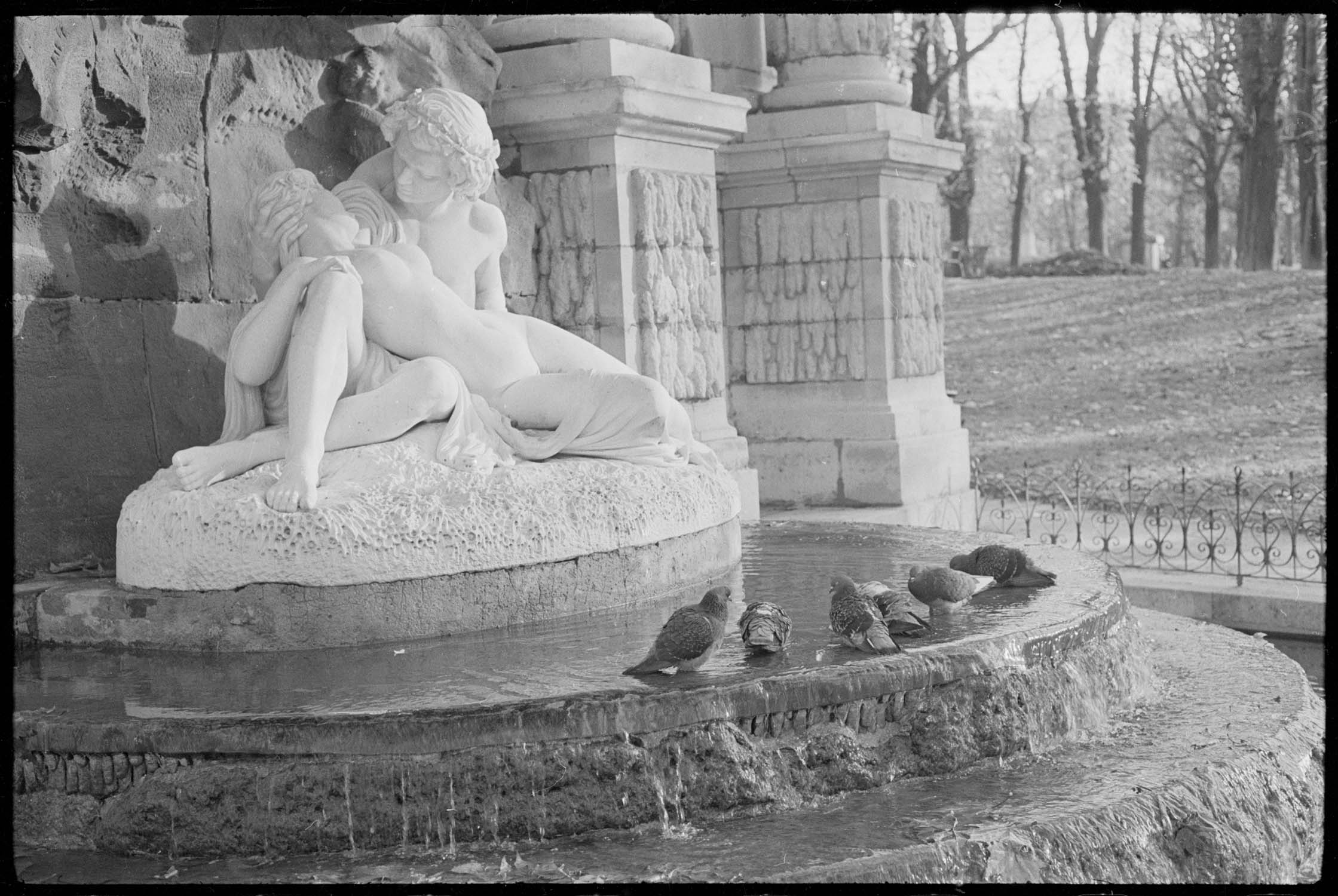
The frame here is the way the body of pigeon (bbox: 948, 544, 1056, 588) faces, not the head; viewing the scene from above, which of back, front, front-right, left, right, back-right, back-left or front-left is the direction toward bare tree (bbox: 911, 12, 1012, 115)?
right

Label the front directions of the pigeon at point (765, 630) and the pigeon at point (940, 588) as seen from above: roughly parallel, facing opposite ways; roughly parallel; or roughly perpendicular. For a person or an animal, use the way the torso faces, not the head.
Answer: roughly perpendicular

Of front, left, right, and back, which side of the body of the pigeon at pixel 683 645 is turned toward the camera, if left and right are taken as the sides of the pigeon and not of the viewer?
right

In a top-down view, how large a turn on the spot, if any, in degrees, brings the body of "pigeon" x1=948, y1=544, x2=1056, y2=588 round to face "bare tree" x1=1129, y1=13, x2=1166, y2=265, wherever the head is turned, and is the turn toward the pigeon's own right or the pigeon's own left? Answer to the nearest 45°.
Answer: approximately 90° to the pigeon's own right

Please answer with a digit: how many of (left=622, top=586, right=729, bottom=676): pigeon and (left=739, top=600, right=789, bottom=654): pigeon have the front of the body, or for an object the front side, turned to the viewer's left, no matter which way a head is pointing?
0

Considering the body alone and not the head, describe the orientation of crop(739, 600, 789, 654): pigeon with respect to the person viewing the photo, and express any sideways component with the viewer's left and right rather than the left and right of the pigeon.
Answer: facing away from the viewer

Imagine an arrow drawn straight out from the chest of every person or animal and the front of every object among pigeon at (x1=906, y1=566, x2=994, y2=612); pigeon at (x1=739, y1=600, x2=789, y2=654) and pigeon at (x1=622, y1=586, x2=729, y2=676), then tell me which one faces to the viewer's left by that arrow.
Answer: pigeon at (x1=906, y1=566, x2=994, y2=612)

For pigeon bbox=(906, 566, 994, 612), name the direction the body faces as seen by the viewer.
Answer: to the viewer's left

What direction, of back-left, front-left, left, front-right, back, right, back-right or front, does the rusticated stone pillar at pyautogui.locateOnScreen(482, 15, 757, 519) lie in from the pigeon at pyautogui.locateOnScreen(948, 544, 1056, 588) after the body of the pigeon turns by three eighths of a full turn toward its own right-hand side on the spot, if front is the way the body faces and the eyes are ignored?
left

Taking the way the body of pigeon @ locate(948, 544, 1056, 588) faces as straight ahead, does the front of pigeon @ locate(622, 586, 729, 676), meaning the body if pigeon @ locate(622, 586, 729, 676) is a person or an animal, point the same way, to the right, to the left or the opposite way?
the opposite way

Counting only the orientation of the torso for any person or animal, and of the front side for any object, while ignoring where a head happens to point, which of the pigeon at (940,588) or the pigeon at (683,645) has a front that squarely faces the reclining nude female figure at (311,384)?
the pigeon at (940,588)
